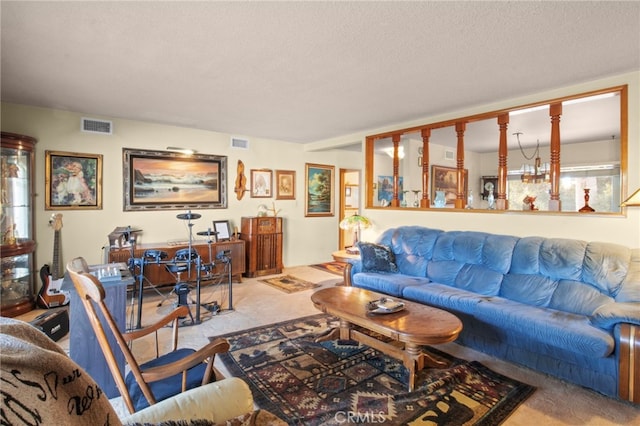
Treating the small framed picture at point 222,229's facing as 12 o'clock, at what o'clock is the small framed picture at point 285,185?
the small framed picture at point 285,185 is roughly at 8 o'clock from the small framed picture at point 222,229.

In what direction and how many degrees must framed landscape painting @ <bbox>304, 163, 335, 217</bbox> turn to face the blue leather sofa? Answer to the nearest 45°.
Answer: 0° — it already faces it

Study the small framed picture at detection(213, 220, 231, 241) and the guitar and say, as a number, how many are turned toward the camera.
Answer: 2

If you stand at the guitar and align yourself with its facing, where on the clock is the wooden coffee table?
The wooden coffee table is roughly at 11 o'clock from the guitar.

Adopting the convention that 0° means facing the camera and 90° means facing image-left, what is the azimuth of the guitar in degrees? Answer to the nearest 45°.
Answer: approximately 0°

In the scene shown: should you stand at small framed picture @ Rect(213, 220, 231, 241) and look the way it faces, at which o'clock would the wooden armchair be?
The wooden armchair is roughly at 12 o'clock from the small framed picture.

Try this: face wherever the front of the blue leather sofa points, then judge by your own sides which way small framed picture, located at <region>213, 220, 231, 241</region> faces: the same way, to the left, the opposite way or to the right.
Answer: to the left

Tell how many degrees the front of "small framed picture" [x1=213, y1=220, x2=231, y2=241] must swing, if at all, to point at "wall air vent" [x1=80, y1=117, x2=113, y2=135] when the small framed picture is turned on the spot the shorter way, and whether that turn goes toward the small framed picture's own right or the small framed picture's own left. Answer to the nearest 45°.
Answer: approximately 90° to the small framed picture's own right

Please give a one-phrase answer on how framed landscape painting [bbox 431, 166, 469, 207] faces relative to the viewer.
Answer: facing the viewer and to the right of the viewer
